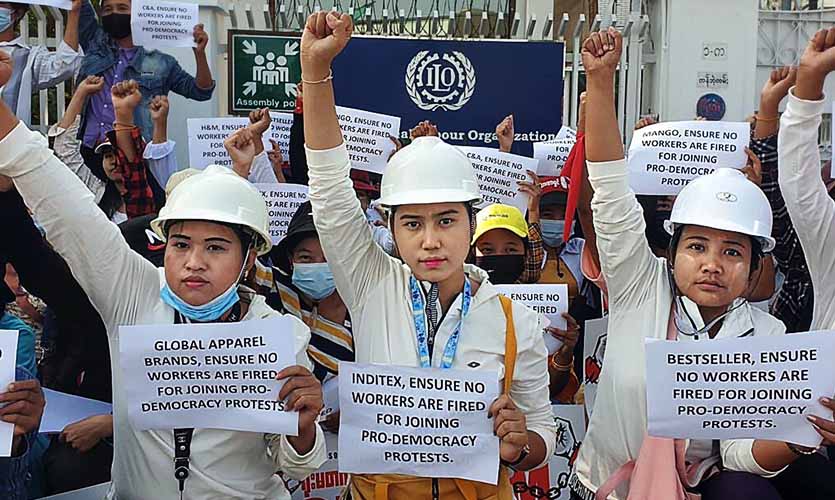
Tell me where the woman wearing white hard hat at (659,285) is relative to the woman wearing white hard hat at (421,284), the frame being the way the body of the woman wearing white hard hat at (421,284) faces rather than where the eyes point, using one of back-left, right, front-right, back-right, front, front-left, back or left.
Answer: left

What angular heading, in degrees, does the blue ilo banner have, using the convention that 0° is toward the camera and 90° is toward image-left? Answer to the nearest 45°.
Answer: approximately 0°

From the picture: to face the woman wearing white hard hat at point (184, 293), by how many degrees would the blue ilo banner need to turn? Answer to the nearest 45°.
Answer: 0° — it already faces them

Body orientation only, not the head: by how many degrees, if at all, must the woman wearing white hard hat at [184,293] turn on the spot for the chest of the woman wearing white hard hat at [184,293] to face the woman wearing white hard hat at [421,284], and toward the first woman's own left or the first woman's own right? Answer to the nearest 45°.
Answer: approximately 90° to the first woman's own left

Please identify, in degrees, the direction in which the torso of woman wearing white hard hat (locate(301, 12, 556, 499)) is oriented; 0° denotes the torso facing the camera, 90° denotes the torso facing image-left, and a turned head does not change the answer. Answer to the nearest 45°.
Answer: approximately 0°
